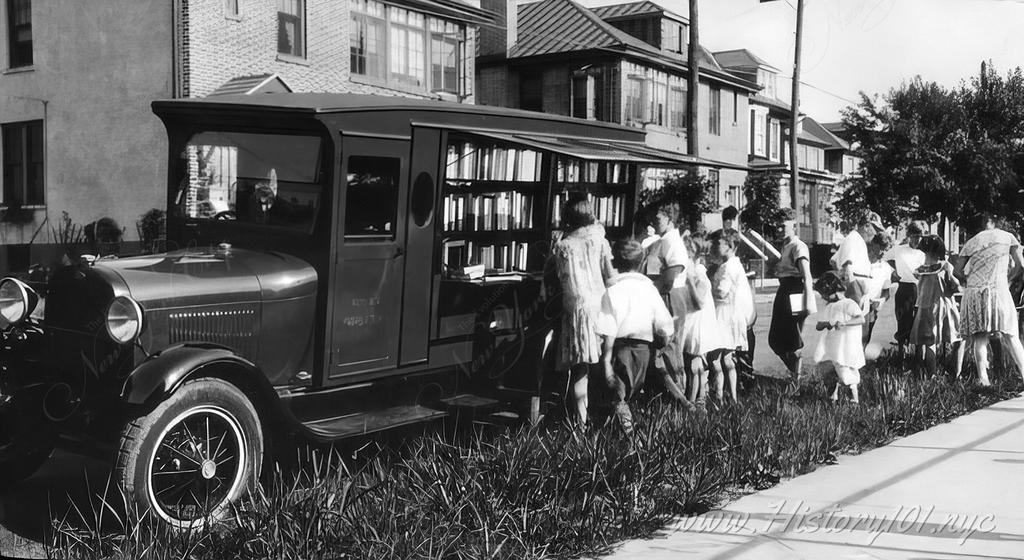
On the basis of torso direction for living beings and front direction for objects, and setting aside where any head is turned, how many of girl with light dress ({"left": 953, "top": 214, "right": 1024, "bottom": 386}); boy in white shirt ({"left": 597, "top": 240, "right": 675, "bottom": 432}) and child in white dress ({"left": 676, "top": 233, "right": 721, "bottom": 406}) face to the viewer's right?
0

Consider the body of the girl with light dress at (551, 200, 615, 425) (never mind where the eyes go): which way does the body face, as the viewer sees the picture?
away from the camera

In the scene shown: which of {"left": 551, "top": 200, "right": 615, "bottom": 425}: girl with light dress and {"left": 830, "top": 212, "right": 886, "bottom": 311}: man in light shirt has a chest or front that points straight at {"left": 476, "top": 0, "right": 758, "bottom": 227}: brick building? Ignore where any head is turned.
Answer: the girl with light dress

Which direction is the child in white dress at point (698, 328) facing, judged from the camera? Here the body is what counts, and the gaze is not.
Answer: to the viewer's left

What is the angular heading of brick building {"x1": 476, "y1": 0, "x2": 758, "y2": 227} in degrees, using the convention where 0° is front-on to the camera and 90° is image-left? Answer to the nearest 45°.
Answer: approximately 315°

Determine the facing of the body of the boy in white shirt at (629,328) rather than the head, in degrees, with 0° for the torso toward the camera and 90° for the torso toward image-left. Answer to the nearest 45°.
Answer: approximately 180°

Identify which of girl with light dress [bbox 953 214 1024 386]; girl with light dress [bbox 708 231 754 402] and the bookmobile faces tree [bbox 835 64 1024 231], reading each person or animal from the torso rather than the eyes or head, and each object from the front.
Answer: girl with light dress [bbox 953 214 1024 386]
